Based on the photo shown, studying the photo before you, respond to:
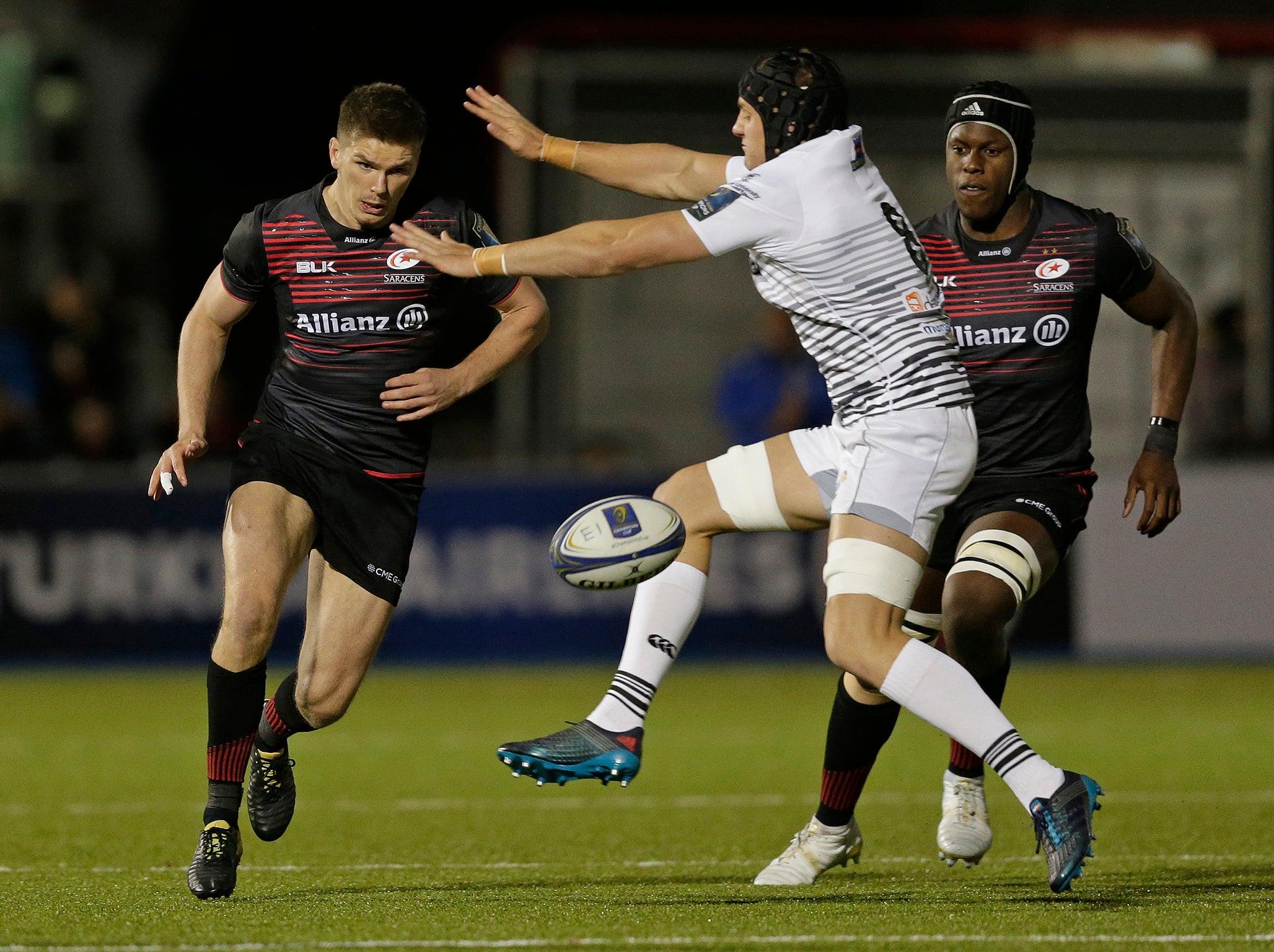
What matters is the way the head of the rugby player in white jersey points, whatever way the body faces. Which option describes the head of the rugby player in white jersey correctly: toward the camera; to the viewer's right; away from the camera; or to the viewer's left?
to the viewer's left

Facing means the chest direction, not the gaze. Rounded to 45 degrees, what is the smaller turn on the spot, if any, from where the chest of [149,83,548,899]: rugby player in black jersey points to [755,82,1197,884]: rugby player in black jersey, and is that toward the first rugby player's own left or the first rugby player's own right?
approximately 90° to the first rugby player's own left

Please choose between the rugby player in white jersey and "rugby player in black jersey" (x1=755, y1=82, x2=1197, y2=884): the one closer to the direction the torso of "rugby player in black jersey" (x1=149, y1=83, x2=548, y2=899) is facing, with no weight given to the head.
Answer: the rugby player in white jersey

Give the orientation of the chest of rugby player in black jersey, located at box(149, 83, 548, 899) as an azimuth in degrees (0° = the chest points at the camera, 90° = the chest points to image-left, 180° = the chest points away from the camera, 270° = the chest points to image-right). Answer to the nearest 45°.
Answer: approximately 0°

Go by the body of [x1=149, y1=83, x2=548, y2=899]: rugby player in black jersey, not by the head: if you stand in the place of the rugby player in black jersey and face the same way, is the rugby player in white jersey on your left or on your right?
on your left

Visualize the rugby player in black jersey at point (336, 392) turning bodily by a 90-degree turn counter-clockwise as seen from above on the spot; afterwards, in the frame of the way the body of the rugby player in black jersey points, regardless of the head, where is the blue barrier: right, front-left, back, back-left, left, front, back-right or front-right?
left

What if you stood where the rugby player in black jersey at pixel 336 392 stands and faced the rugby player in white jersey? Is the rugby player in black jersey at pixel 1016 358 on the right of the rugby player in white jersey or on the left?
left
